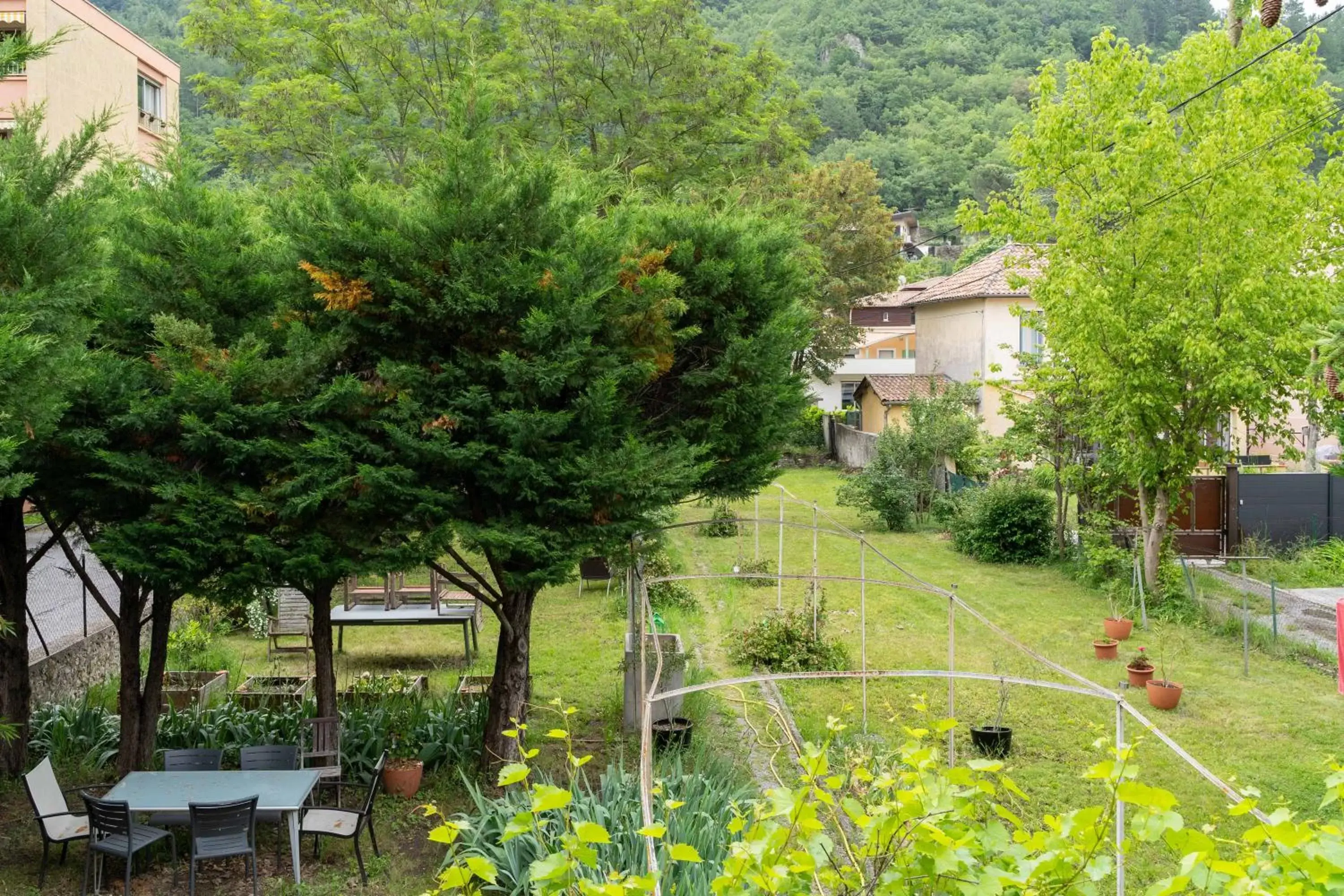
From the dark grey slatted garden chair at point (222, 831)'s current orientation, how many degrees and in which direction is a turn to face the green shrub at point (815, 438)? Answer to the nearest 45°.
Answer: approximately 45° to its right

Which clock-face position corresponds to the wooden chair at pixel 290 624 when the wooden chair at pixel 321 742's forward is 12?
the wooden chair at pixel 290 624 is roughly at 6 o'clock from the wooden chair at pixel 321 742.

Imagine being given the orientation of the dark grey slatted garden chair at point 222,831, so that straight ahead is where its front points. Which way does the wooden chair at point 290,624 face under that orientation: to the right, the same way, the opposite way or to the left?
the opposite way

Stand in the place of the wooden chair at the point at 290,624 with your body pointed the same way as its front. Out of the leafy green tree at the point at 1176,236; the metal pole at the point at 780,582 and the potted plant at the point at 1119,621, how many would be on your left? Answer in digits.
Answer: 3

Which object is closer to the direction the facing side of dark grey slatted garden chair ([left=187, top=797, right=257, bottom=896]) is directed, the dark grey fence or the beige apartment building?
the beige apartment building

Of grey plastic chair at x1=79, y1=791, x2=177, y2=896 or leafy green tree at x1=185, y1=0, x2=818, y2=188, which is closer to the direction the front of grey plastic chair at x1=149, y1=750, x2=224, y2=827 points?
the grey plastic chair

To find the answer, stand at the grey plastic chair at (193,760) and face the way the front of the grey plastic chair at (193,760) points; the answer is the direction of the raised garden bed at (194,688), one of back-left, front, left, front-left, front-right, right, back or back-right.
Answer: back

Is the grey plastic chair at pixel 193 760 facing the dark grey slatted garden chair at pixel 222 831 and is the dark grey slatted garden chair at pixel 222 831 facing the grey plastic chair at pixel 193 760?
yes

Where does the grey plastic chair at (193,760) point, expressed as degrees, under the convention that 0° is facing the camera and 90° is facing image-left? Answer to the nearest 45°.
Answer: approximately 0°

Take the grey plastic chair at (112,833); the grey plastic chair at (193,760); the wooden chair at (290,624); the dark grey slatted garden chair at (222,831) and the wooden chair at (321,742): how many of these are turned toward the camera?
3

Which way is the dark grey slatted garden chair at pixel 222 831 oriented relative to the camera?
away from the camera

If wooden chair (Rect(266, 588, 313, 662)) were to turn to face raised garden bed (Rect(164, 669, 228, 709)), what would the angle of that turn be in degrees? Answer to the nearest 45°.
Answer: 0° — it already faces it
